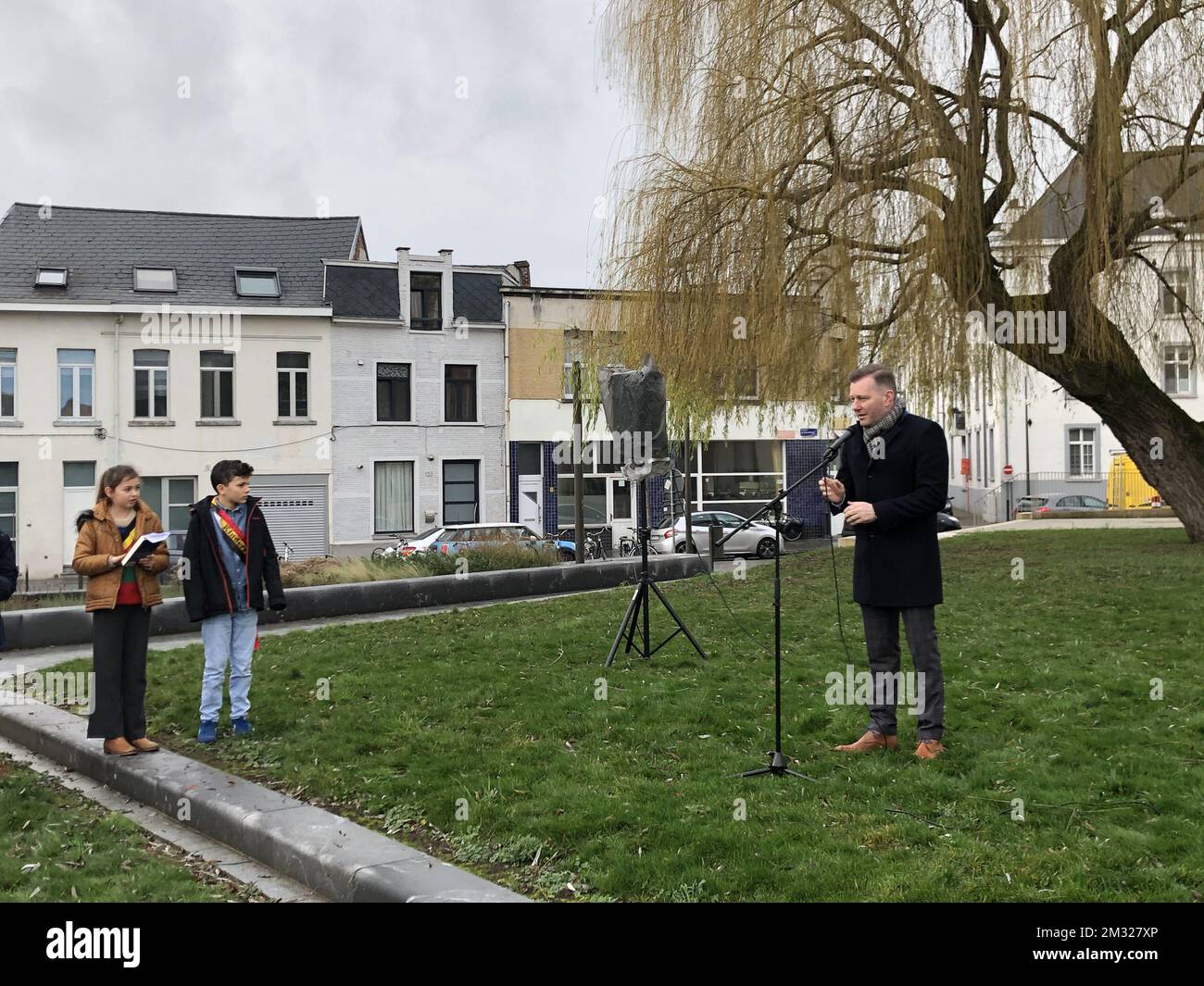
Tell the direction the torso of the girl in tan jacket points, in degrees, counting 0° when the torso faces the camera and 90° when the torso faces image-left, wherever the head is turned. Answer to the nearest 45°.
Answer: approximately 315°

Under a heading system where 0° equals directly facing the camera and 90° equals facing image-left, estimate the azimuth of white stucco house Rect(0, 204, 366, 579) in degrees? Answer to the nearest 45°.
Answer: approximately 0°

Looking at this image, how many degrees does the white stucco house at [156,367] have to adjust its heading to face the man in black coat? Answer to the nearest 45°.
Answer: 0° — it already faces them

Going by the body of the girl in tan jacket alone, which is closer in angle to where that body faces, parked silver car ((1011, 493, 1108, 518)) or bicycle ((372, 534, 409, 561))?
the parked silver car

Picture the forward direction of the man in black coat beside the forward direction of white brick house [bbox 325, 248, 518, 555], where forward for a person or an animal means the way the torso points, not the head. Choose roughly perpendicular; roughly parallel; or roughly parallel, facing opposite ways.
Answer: roughly perpendicular

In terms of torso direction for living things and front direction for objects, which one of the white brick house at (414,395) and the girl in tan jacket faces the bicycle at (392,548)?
the white brick house

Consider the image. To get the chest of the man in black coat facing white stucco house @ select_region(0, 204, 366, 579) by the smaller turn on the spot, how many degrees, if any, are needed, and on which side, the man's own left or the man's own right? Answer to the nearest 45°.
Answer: approximately 90° to the man's own right

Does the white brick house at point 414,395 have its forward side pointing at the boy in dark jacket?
yes

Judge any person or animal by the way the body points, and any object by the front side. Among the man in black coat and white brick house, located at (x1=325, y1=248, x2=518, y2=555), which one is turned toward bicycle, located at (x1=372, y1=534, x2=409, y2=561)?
the white brick house

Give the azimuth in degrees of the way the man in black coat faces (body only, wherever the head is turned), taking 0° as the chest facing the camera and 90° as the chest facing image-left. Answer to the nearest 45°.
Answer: approximately 45°

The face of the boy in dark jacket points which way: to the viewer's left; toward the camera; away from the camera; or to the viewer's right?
to the viewer's right

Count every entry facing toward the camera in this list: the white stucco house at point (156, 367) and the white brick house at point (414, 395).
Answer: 2
